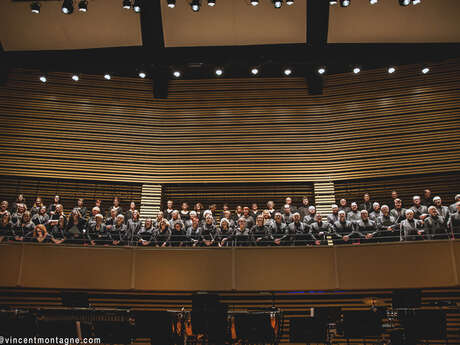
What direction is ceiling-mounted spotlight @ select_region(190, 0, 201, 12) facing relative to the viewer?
toward the camera

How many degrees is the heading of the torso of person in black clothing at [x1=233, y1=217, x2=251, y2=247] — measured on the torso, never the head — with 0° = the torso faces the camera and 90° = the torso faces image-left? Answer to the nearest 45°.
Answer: approximately 0°

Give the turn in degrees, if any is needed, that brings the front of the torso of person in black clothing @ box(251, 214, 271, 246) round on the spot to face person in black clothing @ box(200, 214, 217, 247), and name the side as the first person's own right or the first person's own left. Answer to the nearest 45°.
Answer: approximately 90° to the first person's own right

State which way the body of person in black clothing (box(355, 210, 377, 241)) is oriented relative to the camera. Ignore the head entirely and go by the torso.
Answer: toward the camera

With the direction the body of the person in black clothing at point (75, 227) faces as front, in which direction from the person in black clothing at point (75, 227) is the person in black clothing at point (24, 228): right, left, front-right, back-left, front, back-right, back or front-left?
right

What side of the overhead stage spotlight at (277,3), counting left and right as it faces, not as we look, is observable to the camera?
front

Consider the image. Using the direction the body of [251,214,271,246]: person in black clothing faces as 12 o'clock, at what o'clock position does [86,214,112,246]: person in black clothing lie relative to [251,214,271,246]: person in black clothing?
[86,214,112,246]: person in black clothing is roughly at 3 o'clock from [251,214,271,246]: person in black clothing.
